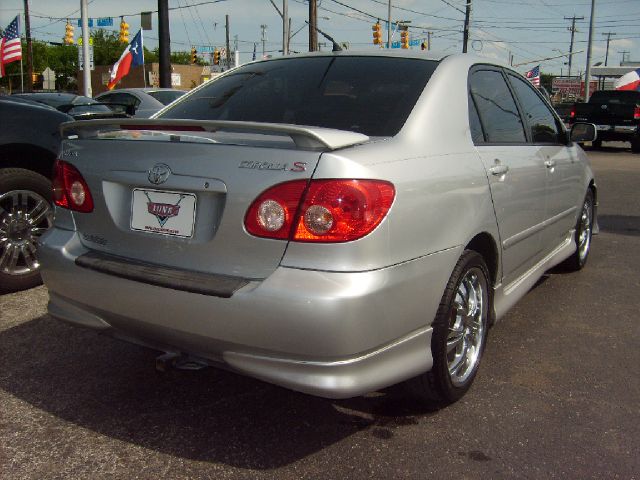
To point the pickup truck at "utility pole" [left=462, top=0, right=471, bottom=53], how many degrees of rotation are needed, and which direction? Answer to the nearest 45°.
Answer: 0° — it already faces it

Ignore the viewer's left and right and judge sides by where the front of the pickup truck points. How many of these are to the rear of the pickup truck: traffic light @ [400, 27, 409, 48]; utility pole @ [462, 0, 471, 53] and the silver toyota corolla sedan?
1

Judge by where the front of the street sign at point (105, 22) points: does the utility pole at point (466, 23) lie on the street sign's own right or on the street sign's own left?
on the street sign's own left

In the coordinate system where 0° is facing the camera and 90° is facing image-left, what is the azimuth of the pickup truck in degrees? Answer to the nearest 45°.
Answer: approximately 180°

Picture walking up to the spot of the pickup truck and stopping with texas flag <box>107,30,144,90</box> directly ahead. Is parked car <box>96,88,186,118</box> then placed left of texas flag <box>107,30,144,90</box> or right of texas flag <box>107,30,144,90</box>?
left

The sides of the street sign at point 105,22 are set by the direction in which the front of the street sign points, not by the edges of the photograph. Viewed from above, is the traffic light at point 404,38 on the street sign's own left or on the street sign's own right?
on the street sign's own left

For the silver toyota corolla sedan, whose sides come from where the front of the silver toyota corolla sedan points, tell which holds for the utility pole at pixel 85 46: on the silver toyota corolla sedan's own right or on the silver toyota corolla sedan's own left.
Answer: on the silver toyota corolla sedan's own left
